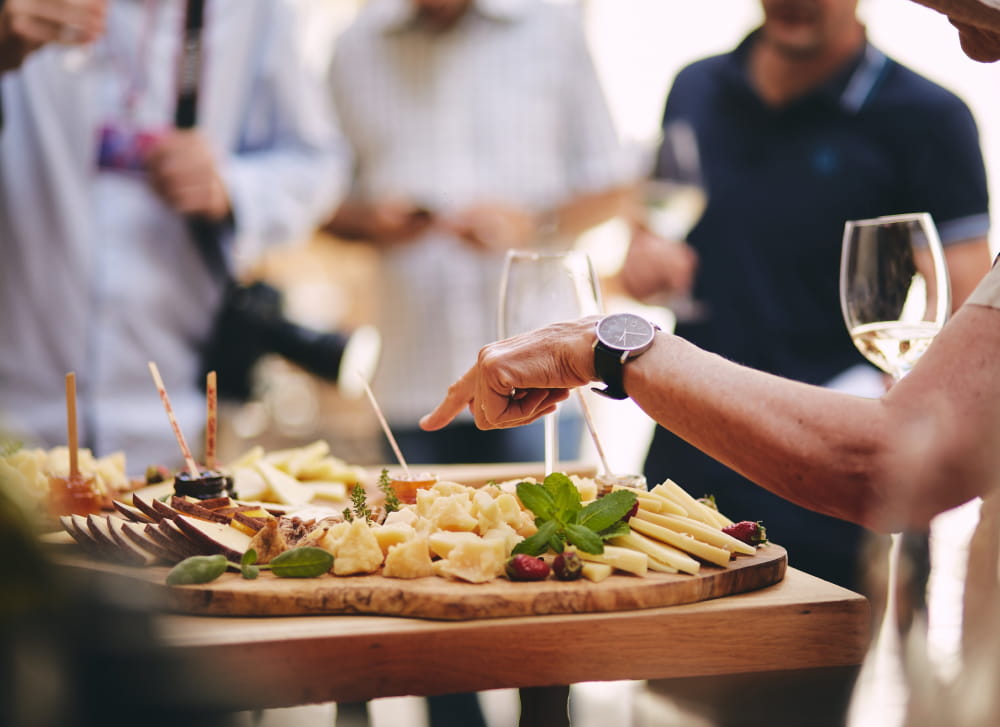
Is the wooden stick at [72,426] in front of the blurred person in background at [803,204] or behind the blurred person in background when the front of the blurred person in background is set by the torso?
in front

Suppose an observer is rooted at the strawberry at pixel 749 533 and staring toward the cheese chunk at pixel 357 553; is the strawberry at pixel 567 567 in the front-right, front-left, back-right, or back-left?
front-left

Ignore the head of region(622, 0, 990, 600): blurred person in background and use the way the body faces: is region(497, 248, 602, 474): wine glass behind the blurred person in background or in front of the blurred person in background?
in front

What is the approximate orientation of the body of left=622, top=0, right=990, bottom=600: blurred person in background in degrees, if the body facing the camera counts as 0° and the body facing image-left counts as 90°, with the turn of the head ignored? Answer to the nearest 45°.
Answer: approximately 45°

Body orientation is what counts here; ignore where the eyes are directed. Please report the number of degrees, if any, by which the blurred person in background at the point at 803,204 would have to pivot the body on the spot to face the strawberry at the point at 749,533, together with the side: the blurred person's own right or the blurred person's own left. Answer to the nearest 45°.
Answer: approximately 45° to the blurred person's own left

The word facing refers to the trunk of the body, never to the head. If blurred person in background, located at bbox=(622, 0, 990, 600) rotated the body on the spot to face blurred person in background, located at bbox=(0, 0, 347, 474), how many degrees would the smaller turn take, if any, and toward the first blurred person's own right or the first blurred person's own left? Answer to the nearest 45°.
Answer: approximately 45° to the first blurred person's own right

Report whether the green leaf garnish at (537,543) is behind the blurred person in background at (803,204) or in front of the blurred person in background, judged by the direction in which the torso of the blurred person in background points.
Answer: in front
